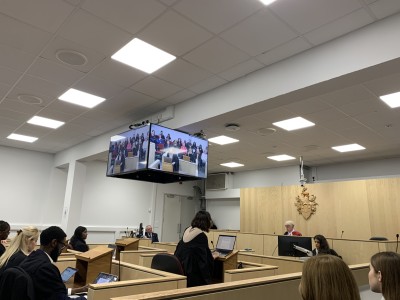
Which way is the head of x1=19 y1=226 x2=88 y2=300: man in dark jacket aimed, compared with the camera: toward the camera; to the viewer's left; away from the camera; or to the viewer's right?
to the viewer's right

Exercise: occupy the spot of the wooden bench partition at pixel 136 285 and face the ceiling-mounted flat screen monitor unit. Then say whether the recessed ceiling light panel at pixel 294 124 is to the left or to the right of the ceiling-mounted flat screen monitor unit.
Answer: right

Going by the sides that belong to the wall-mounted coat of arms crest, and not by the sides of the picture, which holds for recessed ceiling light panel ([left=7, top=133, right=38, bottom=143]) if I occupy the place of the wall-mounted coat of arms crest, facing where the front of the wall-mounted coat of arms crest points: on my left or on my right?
on my right

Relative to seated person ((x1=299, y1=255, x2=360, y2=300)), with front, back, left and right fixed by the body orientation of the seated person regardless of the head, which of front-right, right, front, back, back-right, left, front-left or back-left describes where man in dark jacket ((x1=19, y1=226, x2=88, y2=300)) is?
left

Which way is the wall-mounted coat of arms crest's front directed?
toward the camera

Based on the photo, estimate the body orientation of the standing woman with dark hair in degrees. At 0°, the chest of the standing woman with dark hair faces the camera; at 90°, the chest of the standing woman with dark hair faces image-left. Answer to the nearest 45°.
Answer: approximately 225°

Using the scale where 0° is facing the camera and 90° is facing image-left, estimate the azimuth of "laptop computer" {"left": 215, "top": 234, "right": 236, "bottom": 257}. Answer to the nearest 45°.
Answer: approximately 45°

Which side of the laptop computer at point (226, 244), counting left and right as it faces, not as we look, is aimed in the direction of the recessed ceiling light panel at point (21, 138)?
right

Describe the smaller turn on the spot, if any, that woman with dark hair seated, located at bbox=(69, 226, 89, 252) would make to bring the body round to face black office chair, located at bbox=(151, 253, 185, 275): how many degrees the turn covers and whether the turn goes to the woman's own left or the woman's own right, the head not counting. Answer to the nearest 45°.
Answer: approximately 90° to the woman's own right

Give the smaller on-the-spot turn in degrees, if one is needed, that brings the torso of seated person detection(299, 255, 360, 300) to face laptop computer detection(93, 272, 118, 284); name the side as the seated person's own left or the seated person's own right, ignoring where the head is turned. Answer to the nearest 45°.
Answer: approximately 45° to the seated person's own left

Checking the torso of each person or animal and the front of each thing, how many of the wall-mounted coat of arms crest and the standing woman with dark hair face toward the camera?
1

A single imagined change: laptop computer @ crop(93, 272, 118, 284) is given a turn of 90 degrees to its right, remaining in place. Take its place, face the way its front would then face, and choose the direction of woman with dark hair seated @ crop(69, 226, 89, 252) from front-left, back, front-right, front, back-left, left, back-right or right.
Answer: front-right

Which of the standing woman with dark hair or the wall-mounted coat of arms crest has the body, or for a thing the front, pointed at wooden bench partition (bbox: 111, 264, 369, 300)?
the wall-mounted coat of arms crest

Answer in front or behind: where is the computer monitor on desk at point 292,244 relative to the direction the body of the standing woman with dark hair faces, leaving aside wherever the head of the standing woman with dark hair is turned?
in front

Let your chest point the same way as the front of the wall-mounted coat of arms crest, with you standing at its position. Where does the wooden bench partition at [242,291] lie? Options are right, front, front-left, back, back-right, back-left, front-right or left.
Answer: front

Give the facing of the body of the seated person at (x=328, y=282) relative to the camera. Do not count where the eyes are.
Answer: away from the camera
